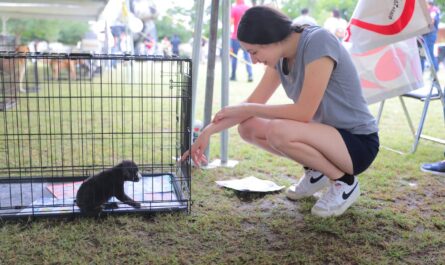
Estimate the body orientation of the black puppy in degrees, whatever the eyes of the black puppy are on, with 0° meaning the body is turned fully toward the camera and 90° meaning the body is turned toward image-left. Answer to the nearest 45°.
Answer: approximately 270°

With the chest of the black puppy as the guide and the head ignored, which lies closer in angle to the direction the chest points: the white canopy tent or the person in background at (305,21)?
the person in background

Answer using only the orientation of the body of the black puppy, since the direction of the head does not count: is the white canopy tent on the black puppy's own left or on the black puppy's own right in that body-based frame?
on the black puppy's own left

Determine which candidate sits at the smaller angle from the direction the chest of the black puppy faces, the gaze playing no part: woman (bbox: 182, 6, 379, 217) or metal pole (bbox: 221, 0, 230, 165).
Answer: the woman

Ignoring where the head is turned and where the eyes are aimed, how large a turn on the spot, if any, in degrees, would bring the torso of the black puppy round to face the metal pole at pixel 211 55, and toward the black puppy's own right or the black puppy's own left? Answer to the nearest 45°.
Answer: approximately 45° to the black puppy's own left

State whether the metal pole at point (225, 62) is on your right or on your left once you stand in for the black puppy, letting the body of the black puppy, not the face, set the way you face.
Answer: on your left
